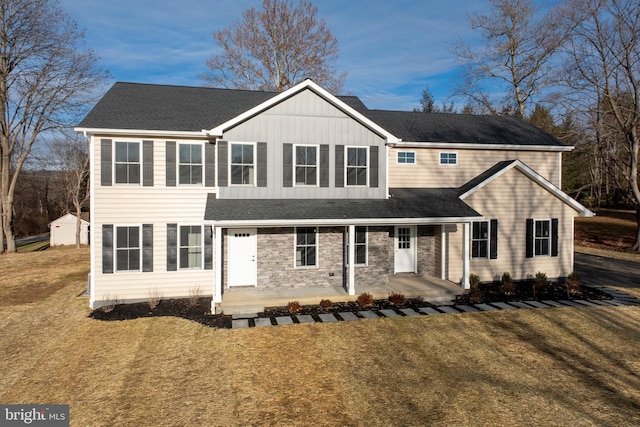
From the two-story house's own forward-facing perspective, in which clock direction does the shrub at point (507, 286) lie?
The shrub is roughly at 9 o'clock from the two-story house.

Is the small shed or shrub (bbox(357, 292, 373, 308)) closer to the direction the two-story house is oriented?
the shrub

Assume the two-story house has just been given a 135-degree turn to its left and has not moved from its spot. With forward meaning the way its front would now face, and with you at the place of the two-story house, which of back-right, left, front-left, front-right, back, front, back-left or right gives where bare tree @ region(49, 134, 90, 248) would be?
left

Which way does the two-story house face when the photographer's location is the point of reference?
facing the viewer

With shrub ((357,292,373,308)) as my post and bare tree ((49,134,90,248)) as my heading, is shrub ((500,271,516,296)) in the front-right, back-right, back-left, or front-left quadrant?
back-right

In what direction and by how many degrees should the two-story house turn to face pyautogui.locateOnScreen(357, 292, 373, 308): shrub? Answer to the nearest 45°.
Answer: approximately 45° to its left

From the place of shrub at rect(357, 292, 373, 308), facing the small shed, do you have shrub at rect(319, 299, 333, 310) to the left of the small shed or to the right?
left

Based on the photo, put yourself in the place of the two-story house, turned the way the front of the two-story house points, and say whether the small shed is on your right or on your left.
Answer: on your right

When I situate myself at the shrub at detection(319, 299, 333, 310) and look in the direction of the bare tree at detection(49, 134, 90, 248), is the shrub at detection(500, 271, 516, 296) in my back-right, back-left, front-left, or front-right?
back-right

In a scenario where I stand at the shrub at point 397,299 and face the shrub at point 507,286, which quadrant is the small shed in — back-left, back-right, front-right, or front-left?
back-left
